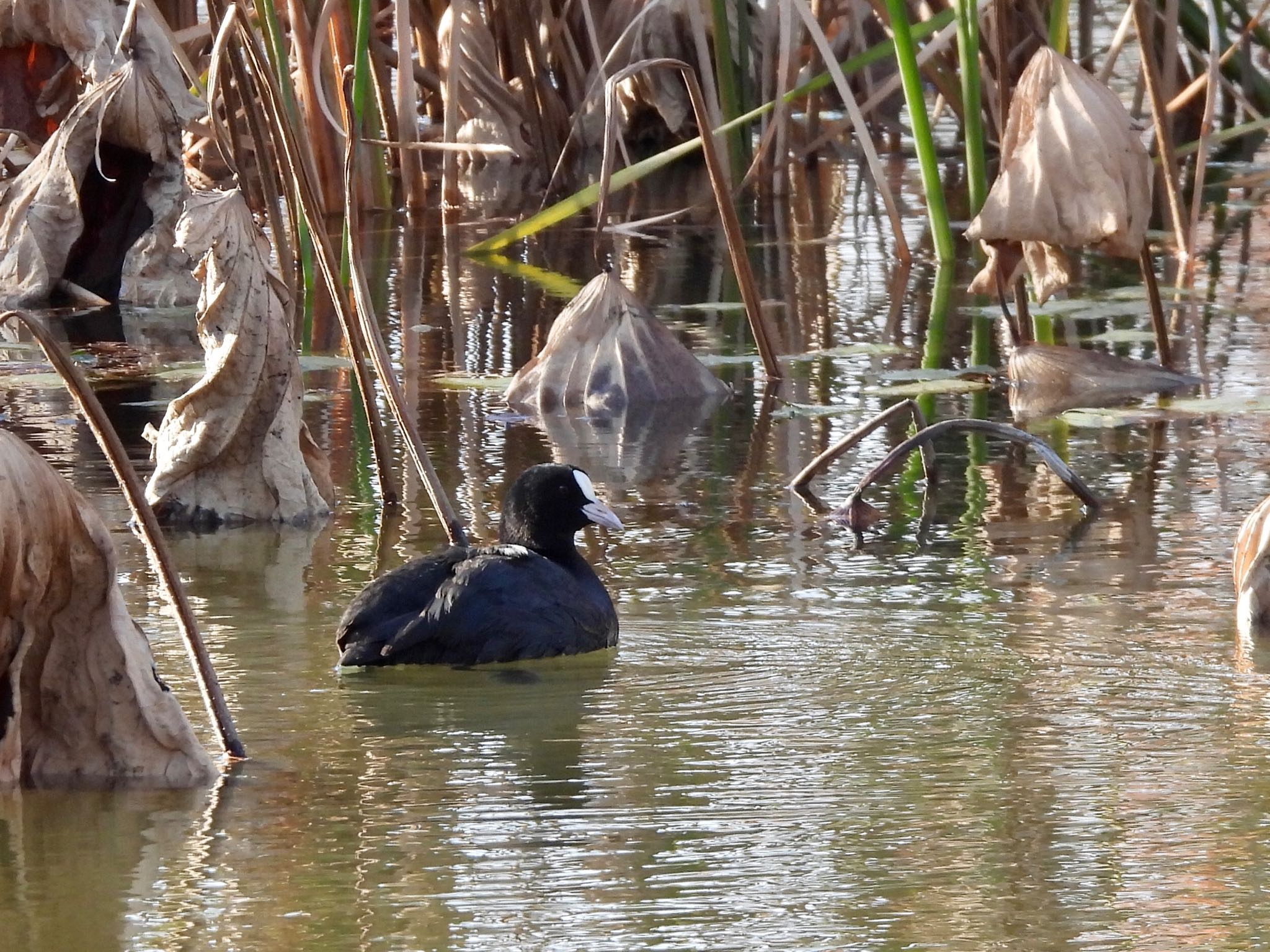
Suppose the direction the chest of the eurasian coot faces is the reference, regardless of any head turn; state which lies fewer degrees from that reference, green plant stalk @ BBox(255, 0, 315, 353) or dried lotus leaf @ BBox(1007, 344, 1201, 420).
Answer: the dried lotus leaf

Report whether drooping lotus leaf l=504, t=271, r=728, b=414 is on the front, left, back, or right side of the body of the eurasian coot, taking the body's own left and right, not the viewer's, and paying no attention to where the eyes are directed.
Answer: left

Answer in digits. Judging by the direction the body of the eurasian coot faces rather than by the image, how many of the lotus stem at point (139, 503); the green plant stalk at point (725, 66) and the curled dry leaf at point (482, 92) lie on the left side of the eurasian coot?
2

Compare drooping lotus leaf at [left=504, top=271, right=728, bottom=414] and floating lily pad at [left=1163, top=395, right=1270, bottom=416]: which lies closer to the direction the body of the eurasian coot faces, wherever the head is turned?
the floating lily pad

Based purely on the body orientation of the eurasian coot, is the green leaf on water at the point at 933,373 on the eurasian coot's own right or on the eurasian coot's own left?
on the eurasian coot's own left

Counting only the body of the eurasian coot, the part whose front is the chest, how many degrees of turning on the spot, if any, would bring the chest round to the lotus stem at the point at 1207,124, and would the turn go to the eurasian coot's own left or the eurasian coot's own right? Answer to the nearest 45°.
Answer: approximately 45° to the eurasian coot's own left

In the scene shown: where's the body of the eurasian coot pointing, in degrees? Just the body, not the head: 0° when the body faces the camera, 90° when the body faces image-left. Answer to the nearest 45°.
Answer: approximately 270°

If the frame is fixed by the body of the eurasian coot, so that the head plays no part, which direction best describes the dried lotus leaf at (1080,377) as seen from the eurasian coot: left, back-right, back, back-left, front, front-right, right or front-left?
front-left

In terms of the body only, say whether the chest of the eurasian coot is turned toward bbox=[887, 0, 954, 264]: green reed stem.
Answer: no

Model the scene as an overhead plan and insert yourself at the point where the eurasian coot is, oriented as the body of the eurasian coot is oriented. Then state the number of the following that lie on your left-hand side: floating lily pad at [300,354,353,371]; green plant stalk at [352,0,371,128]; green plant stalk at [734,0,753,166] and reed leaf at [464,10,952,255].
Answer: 4

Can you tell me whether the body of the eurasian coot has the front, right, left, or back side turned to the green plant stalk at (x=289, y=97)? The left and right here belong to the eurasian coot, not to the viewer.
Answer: left

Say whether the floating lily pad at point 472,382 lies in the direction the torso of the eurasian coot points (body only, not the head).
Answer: no

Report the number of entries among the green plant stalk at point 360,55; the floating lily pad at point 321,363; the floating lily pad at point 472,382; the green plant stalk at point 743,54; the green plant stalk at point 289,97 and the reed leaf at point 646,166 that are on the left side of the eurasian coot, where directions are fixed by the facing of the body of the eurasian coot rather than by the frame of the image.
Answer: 6

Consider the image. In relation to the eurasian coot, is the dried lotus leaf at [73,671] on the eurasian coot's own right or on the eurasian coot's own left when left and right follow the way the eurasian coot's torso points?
on the eurasian coot's own right

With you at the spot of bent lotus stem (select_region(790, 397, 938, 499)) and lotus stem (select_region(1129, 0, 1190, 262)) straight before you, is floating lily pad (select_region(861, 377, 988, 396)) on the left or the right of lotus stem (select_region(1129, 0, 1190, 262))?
left

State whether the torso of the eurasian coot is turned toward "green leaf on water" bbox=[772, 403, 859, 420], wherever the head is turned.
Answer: no
